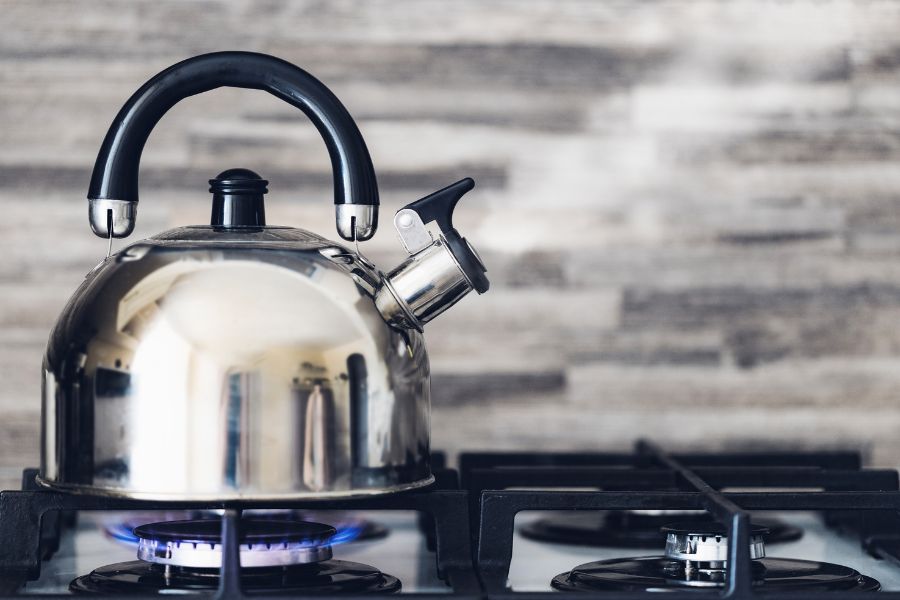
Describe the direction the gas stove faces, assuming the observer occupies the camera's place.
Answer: facing the viewer

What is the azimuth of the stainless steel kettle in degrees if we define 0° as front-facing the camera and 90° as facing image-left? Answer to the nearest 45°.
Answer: approximately 270°
